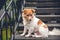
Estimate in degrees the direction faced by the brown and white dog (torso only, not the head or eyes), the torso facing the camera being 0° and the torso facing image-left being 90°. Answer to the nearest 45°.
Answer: approximately 45°

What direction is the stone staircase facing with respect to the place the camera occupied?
facing the viewer
